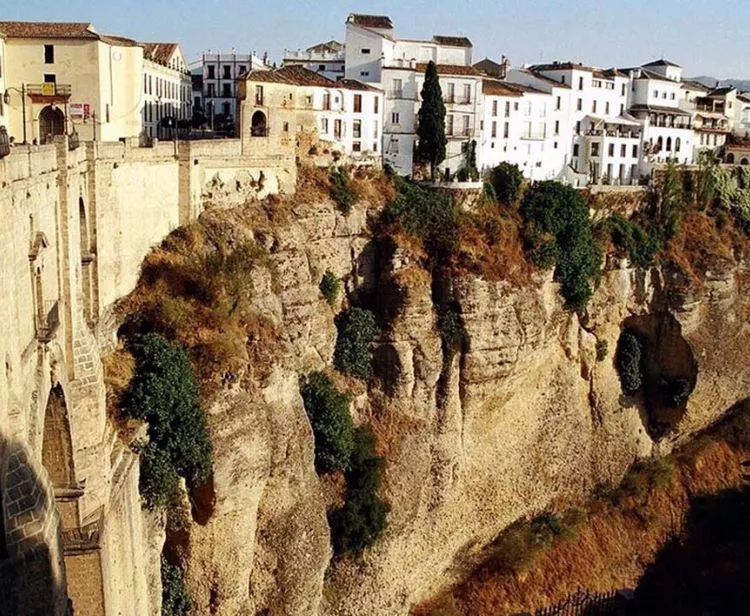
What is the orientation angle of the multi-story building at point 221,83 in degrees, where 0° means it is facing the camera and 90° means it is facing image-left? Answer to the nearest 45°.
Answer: approximately 0°

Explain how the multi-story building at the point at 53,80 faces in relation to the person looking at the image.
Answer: facing the viewer

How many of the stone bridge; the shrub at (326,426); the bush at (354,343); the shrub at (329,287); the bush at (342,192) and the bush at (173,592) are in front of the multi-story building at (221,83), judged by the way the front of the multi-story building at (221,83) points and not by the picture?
6

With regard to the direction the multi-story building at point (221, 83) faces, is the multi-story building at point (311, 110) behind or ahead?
ahead

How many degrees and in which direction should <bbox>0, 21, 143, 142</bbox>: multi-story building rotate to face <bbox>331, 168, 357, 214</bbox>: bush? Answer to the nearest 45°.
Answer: approximately 90° to its left

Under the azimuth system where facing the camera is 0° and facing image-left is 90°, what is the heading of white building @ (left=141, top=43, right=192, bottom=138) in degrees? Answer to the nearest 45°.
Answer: approximately 315°

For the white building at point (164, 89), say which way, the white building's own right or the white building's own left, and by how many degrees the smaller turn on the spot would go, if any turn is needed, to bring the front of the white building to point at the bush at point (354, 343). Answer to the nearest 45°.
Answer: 0° — it already faces it

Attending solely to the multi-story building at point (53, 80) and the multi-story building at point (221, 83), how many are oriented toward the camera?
2

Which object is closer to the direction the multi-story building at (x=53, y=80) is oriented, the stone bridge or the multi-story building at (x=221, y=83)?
the stone bridge

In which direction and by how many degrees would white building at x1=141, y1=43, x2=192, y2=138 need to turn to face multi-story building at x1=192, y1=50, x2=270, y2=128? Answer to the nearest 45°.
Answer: approximately 90° to its left

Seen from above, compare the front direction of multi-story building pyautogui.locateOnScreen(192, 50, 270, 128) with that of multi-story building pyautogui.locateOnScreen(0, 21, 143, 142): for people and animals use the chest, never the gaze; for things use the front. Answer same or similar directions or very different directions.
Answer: same or similar directions

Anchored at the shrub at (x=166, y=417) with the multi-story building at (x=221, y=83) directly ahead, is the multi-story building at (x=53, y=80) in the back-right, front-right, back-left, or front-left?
front-left

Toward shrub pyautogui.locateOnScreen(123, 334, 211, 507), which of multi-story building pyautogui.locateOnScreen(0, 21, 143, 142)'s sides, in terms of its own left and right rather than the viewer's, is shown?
front

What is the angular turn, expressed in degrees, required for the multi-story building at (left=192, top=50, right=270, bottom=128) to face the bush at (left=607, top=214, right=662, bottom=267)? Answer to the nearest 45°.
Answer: approximately 45° to its left
